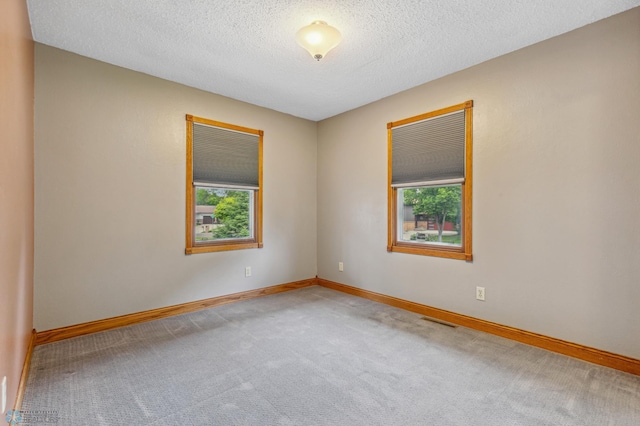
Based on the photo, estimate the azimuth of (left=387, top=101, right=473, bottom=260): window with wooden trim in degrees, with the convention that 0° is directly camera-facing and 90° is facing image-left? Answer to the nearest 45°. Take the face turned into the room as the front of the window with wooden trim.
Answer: approximately 45°

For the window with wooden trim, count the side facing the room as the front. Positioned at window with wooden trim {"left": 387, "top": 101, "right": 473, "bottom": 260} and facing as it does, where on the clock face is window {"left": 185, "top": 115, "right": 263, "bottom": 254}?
The window is roughly at 1 o'clock from the window with wooden trim.

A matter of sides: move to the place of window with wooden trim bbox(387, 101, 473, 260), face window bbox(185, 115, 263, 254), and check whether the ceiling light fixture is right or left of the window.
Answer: left

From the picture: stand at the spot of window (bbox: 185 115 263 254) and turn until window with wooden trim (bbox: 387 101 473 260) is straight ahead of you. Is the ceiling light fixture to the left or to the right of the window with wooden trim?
right

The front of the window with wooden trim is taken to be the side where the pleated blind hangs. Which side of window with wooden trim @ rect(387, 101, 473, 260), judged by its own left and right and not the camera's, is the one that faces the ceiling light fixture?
front
